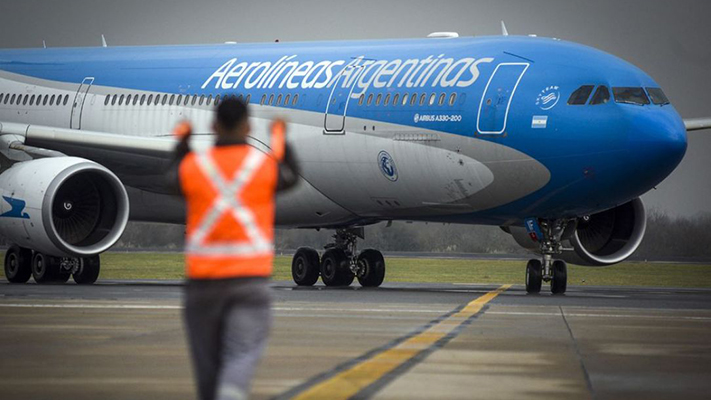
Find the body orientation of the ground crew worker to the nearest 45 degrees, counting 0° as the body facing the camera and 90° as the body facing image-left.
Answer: approximately 180°

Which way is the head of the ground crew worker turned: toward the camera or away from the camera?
away from the camera

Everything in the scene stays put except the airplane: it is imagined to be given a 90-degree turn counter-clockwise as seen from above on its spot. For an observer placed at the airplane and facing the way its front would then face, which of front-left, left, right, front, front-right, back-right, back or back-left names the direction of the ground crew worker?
back-right

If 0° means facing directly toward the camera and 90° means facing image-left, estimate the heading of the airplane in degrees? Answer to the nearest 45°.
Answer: approximately 315°
